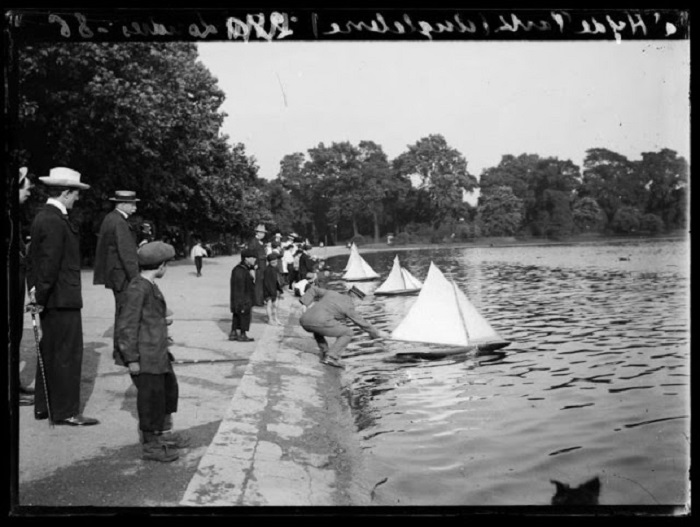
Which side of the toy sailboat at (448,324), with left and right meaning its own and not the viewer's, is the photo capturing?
right

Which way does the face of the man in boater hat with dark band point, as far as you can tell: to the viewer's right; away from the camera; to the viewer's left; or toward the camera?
to the viewer's right

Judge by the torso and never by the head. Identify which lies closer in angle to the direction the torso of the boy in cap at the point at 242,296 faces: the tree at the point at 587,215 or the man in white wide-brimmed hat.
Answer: the tree

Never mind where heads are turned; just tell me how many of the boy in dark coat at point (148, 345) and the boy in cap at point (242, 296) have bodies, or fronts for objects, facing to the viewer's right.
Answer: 2

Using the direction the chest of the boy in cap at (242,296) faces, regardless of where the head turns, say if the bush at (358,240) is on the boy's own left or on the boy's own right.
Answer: on the boy's own left

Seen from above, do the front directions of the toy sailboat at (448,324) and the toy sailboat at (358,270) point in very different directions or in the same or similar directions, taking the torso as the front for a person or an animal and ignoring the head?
same or similar directions

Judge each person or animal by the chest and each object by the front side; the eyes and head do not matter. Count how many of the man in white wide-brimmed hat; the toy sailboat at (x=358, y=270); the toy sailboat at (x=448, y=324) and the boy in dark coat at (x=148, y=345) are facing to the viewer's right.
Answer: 4

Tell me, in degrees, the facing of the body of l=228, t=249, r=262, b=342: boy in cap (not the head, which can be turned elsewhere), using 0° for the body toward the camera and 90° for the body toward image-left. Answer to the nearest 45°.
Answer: approximately 270°

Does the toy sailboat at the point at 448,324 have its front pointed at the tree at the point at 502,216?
no

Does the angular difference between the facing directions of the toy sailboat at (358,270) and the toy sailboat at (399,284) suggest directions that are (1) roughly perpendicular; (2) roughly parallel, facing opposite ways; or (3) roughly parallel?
roughly parallel

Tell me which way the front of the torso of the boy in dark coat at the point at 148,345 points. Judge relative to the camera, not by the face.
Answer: to the viewer's right

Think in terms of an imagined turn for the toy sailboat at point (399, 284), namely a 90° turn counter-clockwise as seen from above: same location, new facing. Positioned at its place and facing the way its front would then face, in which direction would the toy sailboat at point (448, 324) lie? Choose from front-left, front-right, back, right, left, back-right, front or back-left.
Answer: back

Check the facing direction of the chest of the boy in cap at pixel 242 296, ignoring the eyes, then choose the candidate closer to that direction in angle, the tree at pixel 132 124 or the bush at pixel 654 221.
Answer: the bush
